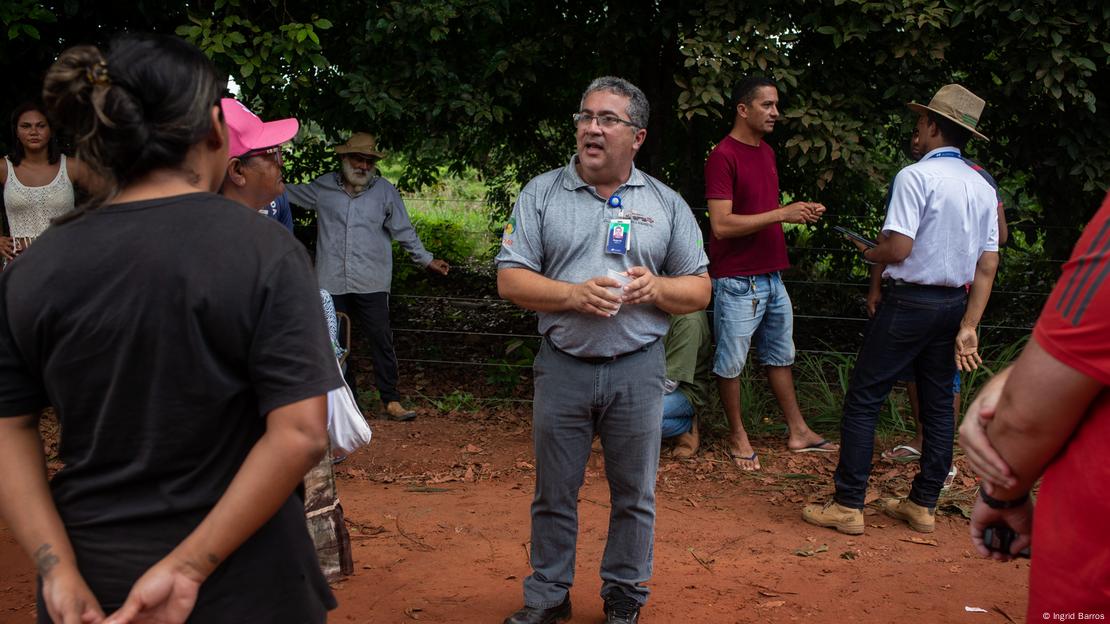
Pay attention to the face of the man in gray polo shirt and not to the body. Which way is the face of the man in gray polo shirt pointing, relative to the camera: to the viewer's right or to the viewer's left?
to the viewer's left

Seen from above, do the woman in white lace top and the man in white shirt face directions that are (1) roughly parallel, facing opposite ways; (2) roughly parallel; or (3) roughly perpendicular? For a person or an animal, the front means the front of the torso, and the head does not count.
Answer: roughly parallel, facing opposite ways

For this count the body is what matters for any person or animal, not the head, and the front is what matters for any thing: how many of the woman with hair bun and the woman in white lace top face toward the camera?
1

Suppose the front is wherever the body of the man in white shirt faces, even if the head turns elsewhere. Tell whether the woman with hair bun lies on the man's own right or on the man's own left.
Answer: on the man's own left

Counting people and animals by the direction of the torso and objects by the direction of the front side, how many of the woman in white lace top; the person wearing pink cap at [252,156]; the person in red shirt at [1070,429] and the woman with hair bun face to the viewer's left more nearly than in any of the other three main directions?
1

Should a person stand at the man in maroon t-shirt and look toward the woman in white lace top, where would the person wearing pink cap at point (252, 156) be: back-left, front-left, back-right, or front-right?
front-left

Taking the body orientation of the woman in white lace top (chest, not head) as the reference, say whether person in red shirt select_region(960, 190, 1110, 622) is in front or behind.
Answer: in front

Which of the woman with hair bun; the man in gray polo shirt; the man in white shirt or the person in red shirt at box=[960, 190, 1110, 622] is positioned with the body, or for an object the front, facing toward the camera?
the man in gray polo shirt

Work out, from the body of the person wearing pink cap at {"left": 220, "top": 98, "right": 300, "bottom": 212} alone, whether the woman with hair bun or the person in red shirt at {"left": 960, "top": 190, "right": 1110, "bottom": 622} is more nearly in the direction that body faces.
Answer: the person in red shirt

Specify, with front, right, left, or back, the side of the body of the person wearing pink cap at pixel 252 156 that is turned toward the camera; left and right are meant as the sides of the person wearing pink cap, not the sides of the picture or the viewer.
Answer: right

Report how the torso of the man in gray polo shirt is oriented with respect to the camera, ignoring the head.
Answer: toward the camera

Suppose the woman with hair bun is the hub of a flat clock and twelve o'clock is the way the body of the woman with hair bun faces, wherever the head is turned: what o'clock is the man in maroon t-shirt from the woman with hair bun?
The man in maroon t-shirt is roughly at 12 o'clock from the woman with hair bun.

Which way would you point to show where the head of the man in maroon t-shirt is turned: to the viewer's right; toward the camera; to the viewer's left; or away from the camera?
to the viewer's right

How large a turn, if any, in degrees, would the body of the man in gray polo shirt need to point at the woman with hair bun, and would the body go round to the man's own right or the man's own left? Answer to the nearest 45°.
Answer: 0° — they already face them

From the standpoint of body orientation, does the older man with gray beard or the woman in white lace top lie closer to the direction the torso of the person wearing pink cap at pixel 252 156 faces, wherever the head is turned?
the older man with gray beard

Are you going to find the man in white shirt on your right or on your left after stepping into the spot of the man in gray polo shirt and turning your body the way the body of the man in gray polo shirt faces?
on your left

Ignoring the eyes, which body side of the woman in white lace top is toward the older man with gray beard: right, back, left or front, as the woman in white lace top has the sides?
left

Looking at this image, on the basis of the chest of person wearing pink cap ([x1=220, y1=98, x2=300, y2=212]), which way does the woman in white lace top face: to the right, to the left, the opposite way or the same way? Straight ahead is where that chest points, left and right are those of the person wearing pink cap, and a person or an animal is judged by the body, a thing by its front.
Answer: to the right

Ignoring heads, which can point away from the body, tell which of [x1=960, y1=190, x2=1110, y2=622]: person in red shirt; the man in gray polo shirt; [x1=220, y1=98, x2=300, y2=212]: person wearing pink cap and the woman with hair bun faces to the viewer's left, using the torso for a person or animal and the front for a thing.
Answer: the person in red shirt

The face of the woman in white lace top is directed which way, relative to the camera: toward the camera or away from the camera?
toward the camera

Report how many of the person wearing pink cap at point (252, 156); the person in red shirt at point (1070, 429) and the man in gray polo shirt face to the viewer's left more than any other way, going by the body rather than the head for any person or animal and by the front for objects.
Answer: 1

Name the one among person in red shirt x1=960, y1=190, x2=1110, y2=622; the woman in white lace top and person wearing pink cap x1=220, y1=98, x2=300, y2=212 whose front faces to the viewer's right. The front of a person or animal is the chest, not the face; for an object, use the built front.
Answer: the person wearing pink cap

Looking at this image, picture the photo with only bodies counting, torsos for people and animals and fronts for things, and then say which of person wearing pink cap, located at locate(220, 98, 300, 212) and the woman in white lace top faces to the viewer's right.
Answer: the person wearing pink cap

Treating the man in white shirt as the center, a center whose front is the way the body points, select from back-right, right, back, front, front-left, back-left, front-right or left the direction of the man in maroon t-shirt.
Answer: front
